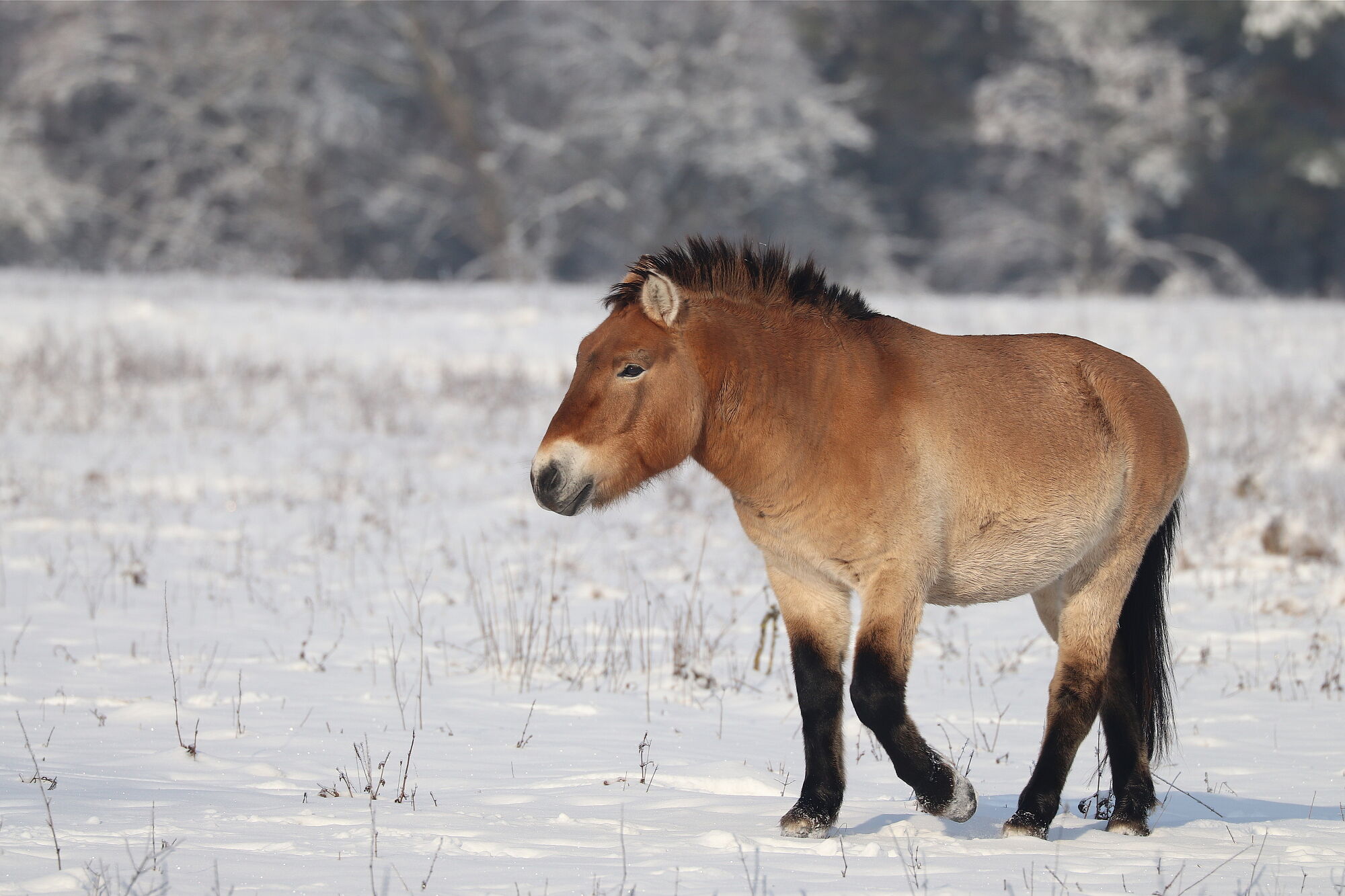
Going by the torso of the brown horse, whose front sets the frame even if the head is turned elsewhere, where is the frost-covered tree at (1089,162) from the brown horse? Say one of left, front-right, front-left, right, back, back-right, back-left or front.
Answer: back-right

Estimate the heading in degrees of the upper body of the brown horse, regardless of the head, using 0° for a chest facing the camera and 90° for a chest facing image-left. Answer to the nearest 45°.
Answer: approximately 45°
